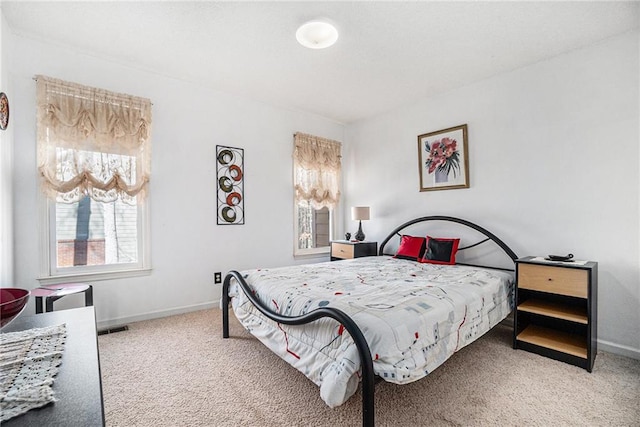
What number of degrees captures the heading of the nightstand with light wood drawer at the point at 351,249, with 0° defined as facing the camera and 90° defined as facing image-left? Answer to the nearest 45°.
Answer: approximately 45°

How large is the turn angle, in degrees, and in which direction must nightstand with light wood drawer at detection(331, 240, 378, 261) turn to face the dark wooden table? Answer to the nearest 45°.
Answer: approximately 45° to its left

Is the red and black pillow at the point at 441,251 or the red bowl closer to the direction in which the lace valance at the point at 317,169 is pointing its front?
the red and black pillow

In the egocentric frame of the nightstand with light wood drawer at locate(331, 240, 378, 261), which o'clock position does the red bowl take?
The red bowl is roughly at 11 o'clock from the nightstand with light wood drawer.

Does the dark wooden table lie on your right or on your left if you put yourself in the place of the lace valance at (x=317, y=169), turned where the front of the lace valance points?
on your right

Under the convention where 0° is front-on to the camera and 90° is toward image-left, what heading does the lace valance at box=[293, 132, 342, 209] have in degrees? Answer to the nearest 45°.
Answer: approximately 315°

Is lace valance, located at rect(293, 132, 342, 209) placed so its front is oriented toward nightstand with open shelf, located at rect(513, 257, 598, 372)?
yes

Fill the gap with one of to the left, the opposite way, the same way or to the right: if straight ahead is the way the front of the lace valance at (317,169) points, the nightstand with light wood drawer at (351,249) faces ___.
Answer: to the right

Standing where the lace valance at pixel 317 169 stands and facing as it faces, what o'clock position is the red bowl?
The red bowl is roughly at 2 o'clock from the lace valance.

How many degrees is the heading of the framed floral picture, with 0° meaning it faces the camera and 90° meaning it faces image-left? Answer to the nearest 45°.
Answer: approximately 45°
